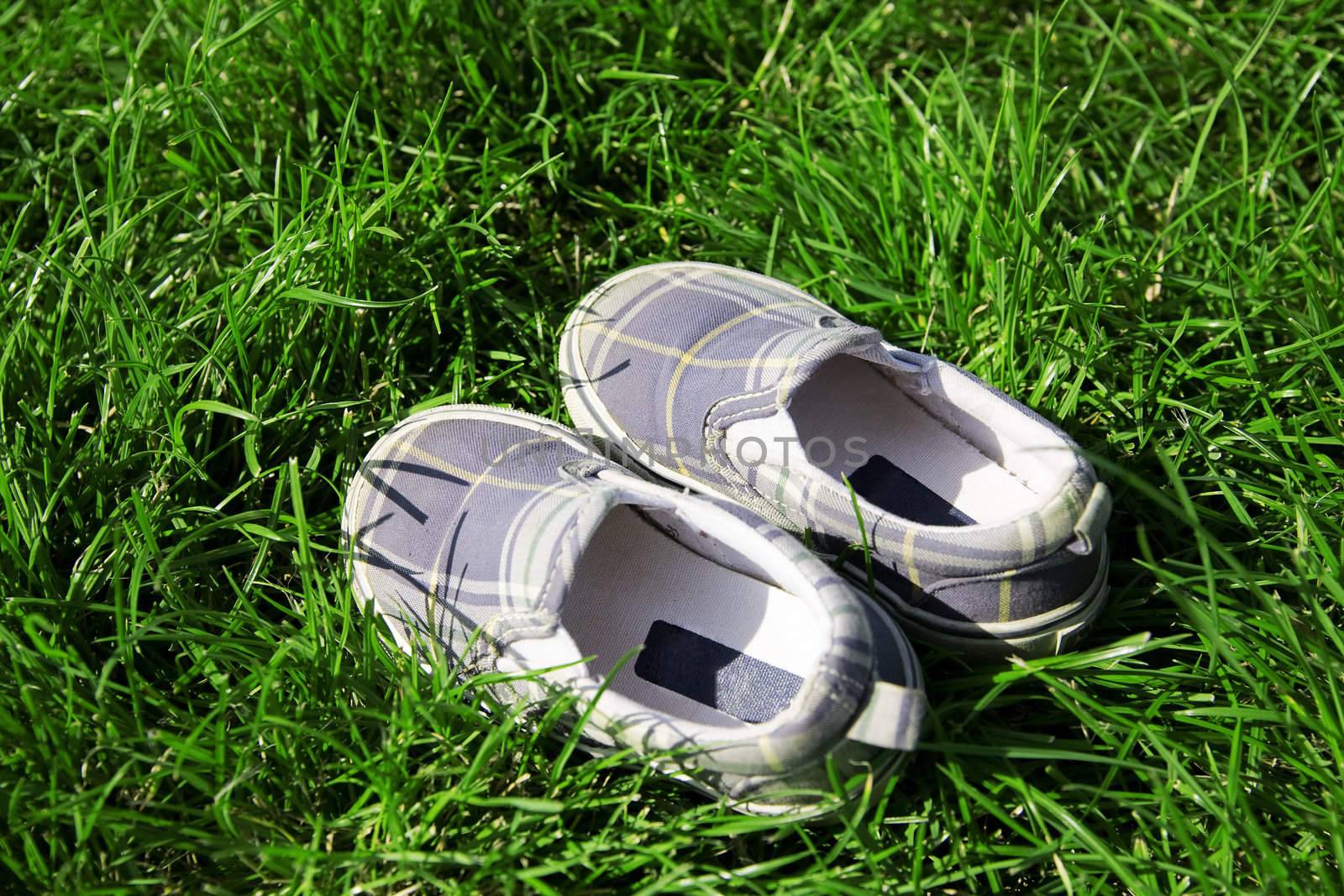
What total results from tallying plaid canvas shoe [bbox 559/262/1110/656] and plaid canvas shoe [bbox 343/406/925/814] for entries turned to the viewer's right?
0

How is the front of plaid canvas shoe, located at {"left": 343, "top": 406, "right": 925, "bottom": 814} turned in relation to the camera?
facing away from the viewer and to the left of the viewer

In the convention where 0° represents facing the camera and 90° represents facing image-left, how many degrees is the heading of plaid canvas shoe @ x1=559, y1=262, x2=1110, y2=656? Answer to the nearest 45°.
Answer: approximately 135°

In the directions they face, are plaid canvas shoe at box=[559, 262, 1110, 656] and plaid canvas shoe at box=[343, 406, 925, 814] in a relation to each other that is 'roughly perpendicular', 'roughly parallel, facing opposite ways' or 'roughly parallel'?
roughly parallel
